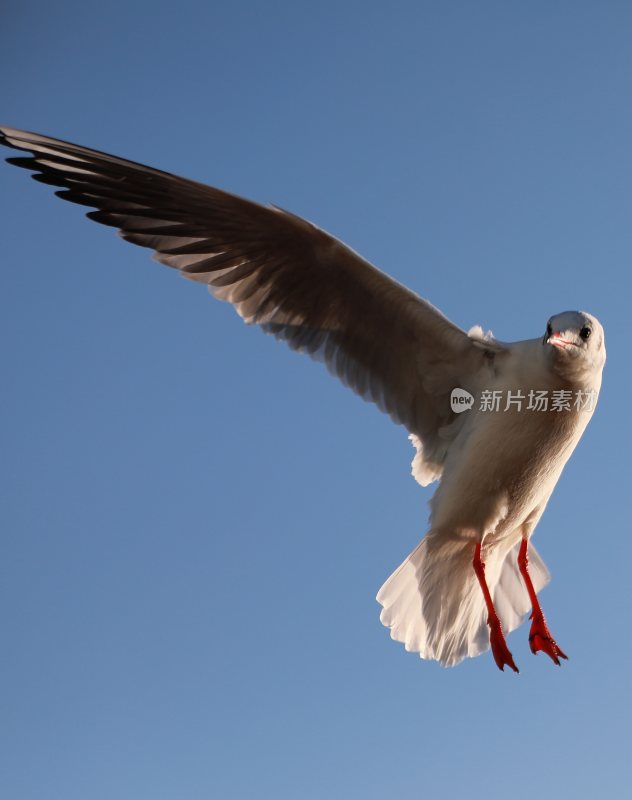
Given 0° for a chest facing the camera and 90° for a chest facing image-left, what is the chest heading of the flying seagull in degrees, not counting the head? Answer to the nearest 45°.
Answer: approximately 315°
